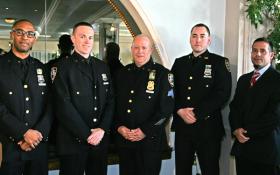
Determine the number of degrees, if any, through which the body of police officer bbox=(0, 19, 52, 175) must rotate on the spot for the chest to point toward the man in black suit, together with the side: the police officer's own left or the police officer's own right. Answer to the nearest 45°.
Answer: approximately 90° to the police officer's own left

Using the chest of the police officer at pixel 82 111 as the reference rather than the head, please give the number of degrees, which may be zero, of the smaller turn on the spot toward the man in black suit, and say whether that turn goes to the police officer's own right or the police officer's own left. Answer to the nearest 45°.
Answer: approximately 45° to the police officer's own left

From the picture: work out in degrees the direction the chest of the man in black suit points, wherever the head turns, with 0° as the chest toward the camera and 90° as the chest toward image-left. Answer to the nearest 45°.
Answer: approximately 45°

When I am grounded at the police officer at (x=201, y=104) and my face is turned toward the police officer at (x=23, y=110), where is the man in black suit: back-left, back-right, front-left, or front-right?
back-left

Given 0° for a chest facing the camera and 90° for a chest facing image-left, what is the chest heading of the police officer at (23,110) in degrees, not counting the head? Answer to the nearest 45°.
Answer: approximately 0°

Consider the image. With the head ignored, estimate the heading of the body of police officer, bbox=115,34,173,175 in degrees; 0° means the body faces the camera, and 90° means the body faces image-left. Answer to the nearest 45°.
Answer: approximately 45°
